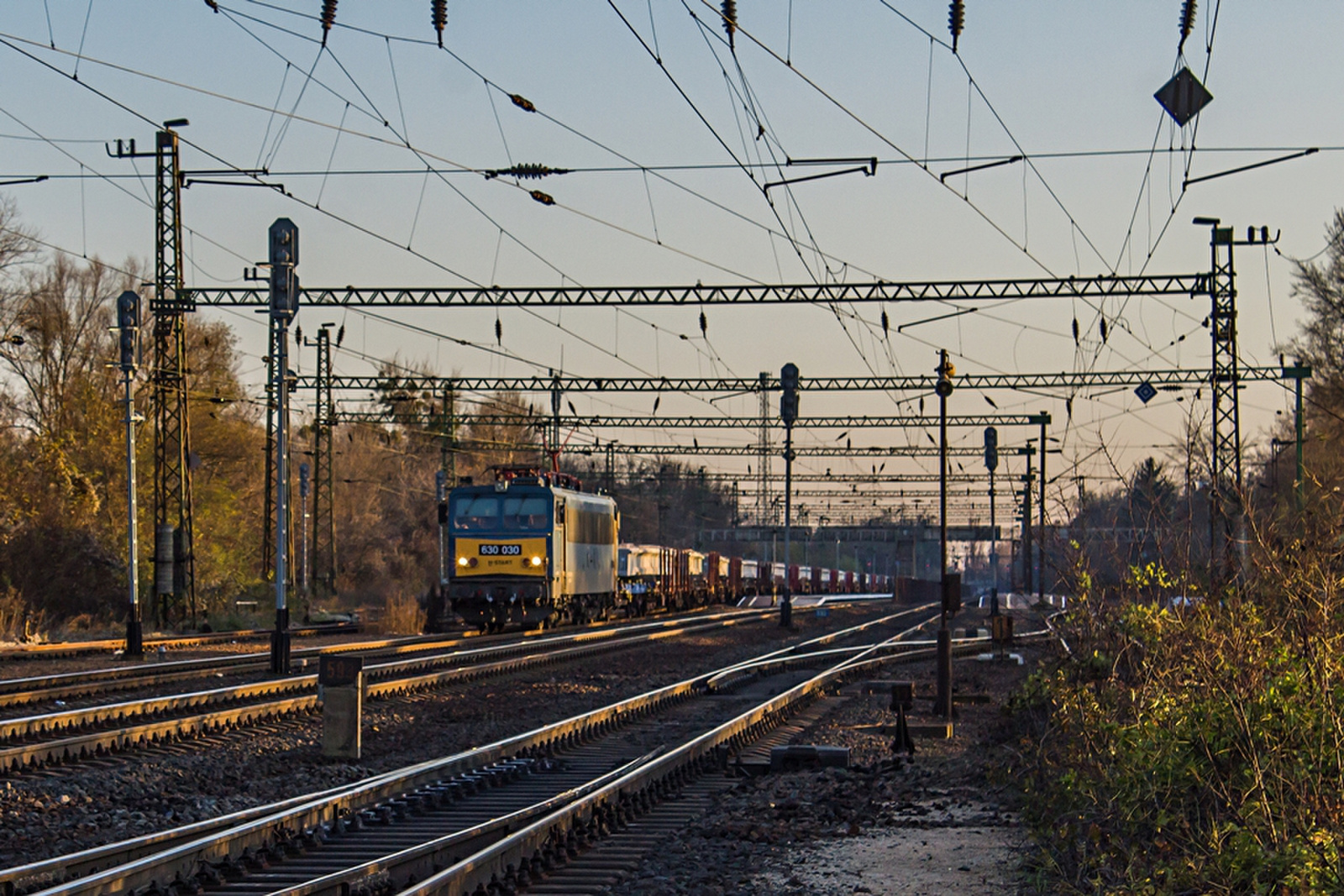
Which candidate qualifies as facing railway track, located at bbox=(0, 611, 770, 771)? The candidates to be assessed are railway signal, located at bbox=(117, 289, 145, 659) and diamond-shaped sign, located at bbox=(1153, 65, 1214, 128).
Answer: the railway signal

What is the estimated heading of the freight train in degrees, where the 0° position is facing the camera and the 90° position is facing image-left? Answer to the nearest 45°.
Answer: approximately 45°
